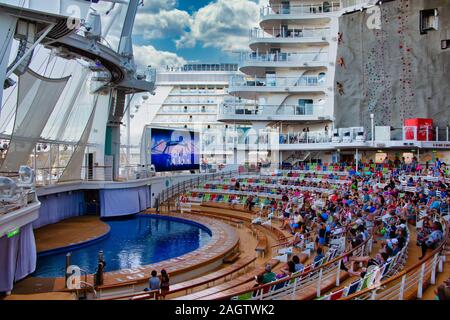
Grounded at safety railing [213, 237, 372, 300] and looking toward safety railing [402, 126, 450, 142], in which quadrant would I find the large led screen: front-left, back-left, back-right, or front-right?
front-left

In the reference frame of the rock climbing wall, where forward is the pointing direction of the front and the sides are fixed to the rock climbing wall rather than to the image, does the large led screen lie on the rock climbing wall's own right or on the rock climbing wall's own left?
on the rock climbing wall's own right

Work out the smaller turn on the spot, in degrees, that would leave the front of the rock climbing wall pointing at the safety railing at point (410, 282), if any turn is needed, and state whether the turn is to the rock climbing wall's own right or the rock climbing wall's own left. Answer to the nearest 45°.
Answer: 0° — it already faces it

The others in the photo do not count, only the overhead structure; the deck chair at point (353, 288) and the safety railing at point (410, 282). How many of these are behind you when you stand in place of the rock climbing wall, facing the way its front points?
0

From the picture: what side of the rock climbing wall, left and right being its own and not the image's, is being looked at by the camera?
front

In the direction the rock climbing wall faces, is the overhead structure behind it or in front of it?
in front

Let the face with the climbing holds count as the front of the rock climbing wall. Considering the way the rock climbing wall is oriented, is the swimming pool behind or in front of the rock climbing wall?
in front

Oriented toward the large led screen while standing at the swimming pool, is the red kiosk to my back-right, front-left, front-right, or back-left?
front-right

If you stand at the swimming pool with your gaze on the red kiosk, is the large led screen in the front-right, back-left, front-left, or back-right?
front-left

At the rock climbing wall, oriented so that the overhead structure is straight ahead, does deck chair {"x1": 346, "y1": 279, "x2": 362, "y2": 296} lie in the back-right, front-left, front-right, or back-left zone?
front-left

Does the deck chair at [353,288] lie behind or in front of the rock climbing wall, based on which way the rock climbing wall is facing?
in front

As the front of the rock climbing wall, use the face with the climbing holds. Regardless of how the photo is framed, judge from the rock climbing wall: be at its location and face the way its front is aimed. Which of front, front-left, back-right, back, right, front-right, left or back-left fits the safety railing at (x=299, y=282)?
front
